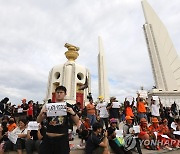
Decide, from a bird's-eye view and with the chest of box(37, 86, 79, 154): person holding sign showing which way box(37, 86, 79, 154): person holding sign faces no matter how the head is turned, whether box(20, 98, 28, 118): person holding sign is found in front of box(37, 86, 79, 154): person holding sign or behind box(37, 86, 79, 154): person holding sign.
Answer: behind

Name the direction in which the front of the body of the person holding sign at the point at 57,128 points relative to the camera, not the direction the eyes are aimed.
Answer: toward the camera

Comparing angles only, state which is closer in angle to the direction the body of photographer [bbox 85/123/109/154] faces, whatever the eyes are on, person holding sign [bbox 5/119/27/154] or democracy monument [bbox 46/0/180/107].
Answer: the democracy monument
